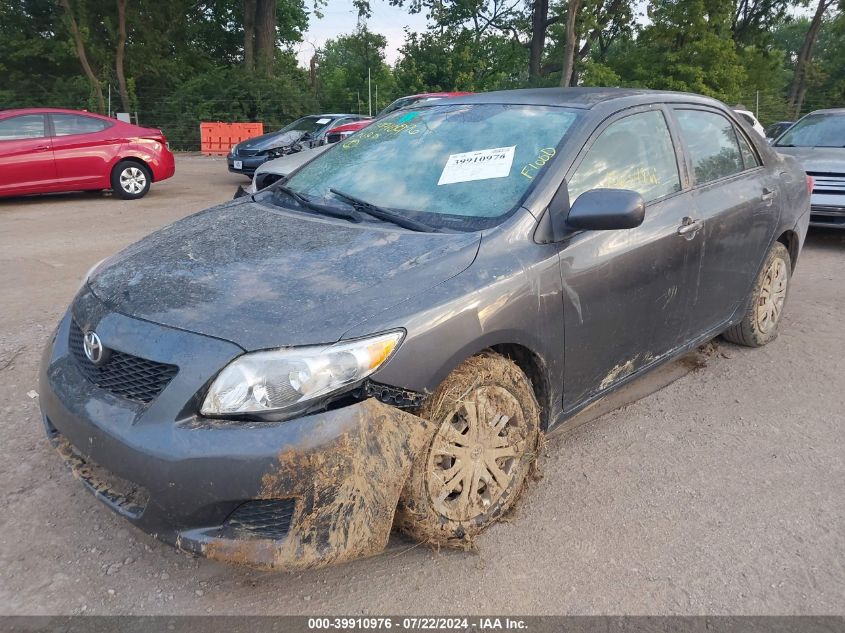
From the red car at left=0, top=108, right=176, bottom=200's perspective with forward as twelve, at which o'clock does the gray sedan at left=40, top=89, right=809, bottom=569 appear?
The gray sedan is roughly at 9 o'clock from the red car.

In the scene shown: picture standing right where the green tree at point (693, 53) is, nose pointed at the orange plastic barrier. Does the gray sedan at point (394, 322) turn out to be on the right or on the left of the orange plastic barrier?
left

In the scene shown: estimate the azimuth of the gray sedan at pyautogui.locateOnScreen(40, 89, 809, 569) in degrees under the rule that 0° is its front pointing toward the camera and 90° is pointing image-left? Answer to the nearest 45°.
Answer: approximately 45°

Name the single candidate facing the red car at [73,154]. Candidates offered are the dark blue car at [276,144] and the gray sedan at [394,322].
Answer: the dark blue car

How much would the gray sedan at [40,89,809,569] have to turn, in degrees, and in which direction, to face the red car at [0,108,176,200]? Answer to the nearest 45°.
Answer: approximately 90° to its right

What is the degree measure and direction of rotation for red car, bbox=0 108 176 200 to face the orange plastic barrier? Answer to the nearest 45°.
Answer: approximately 90° to its right

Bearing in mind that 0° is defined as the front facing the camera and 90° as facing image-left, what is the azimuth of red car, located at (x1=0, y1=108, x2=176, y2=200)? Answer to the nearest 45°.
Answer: approximately 90°

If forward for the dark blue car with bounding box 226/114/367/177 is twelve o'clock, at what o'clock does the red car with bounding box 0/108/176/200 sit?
The red car is roughly at 12 o'clock from the dark blue car.

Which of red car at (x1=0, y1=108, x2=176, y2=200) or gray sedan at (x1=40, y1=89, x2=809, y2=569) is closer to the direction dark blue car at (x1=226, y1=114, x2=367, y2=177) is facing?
the red car

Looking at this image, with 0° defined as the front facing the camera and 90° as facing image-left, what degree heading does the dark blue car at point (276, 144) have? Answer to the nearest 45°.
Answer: approximately 45°

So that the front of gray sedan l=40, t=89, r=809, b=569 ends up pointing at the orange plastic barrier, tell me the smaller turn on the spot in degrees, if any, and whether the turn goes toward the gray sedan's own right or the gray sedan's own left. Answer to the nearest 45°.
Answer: approximately 135° to the gray sedan's own right

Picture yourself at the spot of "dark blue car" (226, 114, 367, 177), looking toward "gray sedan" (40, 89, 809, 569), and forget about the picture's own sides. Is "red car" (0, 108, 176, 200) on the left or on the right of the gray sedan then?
right
